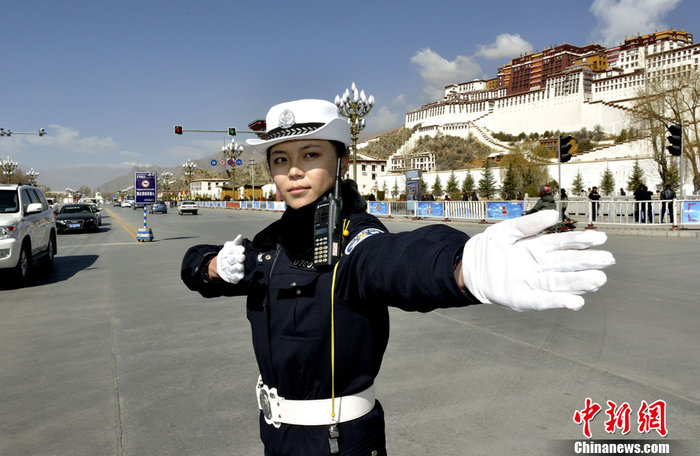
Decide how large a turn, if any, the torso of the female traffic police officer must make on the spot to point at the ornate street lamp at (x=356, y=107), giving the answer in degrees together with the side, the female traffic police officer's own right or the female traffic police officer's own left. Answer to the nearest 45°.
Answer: approximately 135° to the female traffic police officer's own right

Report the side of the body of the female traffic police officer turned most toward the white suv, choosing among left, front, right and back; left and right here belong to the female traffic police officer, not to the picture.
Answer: right

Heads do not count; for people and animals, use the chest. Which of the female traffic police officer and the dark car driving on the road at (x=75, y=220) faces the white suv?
the dark car driving on the road

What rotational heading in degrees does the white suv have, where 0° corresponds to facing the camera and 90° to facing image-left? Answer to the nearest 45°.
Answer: approximately 45°

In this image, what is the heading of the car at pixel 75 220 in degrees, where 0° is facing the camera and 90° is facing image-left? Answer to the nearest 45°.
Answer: approximately 0°

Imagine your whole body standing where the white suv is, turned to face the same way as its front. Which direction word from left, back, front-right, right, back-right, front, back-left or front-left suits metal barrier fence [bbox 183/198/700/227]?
back-left
